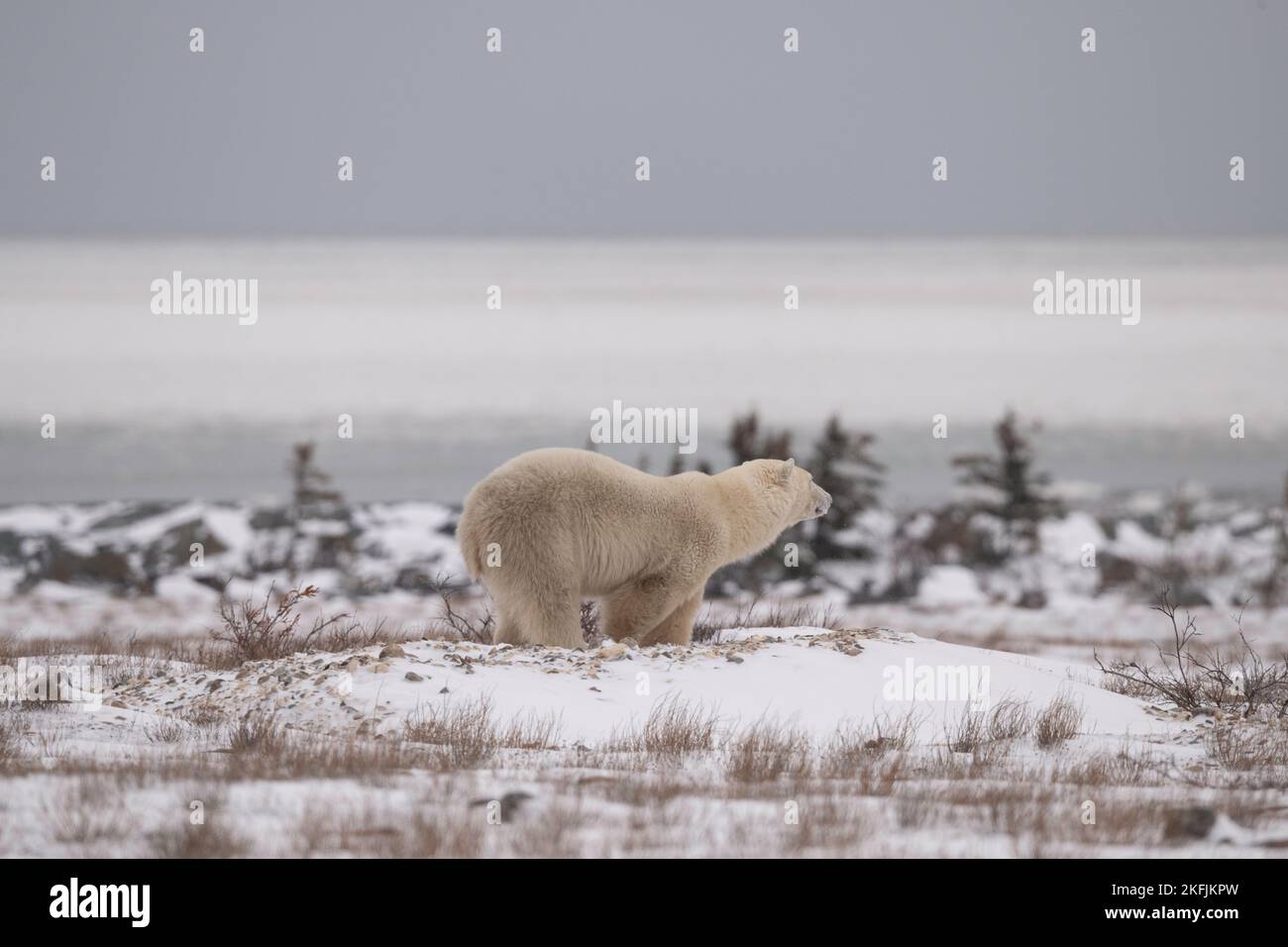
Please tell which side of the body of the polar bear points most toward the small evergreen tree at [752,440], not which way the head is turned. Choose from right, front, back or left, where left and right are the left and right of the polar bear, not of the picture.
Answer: left

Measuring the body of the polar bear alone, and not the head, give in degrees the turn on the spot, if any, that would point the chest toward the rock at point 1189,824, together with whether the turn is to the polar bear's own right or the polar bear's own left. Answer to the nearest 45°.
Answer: approximately 45° to the polar bear's own right

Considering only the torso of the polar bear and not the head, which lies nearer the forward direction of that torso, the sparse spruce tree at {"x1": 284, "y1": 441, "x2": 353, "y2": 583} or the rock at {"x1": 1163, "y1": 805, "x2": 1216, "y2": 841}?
the rock

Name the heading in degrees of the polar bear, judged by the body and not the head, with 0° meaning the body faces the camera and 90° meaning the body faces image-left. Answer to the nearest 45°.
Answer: approximately 270°

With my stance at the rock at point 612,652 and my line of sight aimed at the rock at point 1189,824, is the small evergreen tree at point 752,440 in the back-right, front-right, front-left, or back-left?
back-left

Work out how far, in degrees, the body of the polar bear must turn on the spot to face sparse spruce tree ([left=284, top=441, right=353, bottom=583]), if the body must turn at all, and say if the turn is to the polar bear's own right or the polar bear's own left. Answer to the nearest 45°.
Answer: approximately 90° to the polar bear's own left
